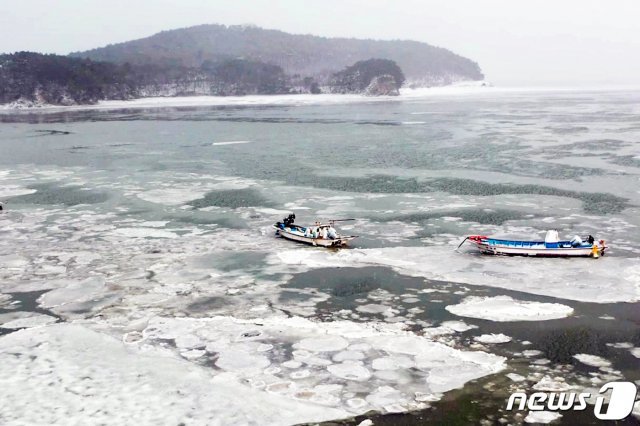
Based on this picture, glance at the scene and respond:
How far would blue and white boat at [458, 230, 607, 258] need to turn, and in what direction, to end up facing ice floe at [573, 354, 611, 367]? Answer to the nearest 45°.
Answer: approximately 90° to its left

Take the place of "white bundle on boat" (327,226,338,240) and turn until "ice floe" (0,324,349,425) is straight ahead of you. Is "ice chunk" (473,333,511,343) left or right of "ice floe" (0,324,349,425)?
left

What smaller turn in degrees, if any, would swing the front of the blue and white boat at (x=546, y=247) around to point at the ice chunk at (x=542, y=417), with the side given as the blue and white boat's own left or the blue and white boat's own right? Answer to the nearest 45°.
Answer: approximately 90° to the blue and white boat's own left

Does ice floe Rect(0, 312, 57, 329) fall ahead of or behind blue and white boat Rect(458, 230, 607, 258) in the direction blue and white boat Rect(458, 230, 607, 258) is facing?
ahead

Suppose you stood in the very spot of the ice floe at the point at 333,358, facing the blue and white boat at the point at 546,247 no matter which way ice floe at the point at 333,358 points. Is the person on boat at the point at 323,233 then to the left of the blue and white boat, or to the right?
left

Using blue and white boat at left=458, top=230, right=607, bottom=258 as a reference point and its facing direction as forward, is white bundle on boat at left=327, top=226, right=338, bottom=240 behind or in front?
in front

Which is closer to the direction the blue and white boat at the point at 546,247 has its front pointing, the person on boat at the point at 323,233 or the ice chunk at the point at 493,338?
the person on boat

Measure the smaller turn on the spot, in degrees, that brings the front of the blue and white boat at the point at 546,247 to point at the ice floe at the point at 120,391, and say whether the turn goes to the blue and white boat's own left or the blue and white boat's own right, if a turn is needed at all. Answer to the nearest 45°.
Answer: approximately 45° to the blue and white boat's own left

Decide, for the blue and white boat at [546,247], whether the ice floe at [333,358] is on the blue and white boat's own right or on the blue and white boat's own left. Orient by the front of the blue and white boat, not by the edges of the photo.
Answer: on the blue and white boat's own left

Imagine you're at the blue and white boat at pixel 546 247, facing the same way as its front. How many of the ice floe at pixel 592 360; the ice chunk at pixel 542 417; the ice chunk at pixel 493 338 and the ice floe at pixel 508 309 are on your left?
4

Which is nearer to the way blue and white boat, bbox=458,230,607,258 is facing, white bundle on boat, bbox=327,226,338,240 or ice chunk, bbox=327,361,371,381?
the white bundle on boat

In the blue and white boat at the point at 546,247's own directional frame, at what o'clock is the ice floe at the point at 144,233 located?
The ice floe is roughly at 12 o'clock from the blue and white boat.

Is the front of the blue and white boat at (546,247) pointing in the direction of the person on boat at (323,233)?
yes

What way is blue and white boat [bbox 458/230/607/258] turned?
to the viewer's left
